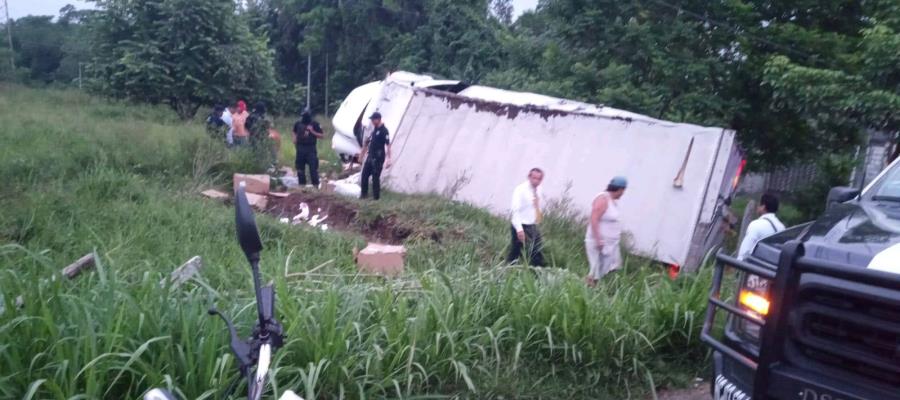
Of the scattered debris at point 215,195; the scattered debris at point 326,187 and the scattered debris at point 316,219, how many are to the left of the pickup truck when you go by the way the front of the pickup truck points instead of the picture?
0

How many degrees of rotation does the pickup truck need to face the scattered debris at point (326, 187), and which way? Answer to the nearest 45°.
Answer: approximately 90° to its right

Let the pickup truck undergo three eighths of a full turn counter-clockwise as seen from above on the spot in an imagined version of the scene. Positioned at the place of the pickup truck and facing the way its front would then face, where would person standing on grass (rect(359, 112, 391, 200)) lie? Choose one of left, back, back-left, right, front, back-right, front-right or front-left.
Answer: back-left

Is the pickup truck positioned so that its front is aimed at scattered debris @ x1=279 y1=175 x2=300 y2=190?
no

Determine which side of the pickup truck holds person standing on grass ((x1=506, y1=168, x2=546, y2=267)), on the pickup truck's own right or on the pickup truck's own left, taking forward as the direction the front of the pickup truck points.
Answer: on the pickup truck's own right

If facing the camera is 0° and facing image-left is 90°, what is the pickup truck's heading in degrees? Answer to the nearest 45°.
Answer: approximately 45°

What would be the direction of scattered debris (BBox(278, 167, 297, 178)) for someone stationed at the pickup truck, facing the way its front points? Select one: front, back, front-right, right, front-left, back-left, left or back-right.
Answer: right

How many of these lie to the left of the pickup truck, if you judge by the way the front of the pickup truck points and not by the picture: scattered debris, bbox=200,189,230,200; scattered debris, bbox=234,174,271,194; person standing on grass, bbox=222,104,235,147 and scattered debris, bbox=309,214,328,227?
0

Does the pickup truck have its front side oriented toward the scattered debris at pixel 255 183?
no

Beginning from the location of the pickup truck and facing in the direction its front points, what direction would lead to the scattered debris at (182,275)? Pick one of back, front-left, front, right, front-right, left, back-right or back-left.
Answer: front-right

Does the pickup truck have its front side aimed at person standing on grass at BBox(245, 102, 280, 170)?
no

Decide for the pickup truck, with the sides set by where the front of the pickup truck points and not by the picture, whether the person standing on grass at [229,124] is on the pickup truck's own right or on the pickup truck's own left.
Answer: on the pickup truck's own right

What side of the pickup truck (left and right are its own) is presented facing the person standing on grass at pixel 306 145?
right

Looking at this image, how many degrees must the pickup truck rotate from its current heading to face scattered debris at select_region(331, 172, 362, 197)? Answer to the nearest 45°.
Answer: approximately 90° to its right

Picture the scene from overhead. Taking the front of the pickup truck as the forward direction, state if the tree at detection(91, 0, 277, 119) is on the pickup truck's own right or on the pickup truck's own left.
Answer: on the pickup truck's own right

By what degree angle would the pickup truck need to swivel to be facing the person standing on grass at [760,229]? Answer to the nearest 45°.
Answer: approximately 135° to its right

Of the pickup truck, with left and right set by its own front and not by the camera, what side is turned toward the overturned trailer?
right

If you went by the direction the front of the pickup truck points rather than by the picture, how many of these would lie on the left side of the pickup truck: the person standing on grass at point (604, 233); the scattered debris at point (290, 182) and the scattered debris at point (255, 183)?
0
